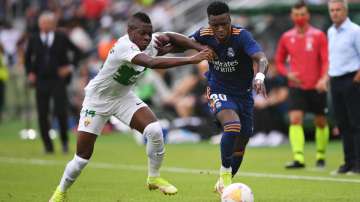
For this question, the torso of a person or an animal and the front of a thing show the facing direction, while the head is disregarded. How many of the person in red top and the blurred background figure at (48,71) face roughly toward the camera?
2

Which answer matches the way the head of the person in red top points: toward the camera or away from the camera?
toward the camera

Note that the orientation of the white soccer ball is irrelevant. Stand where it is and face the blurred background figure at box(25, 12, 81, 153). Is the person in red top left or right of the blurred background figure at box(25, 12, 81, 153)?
right

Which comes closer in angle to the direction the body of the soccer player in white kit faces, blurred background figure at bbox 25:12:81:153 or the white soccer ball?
the white soccer ball

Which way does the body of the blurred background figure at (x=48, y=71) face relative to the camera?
toward the camera

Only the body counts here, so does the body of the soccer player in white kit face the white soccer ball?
yes

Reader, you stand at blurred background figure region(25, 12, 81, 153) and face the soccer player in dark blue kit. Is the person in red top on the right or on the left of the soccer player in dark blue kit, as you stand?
left

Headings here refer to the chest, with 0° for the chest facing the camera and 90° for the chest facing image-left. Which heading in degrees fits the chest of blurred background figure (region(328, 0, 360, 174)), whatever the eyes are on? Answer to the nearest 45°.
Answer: approximately 45°

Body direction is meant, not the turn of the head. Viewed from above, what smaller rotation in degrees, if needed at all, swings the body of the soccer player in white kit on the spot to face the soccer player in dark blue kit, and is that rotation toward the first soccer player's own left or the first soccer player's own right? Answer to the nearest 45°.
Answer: approximately 45° to the first soccer player's own left

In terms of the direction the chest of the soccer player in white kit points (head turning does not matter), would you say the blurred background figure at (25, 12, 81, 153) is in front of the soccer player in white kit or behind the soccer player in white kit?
behind

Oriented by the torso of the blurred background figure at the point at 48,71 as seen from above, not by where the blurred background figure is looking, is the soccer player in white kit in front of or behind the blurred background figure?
in front

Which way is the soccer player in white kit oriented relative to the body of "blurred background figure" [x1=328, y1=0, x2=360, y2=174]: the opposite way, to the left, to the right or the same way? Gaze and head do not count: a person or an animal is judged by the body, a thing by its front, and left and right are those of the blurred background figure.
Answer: to the left

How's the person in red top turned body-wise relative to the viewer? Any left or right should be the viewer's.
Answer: facing the viewer

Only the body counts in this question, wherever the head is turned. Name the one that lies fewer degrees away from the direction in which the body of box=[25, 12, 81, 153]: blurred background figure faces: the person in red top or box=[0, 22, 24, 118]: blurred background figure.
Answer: the person in red top
